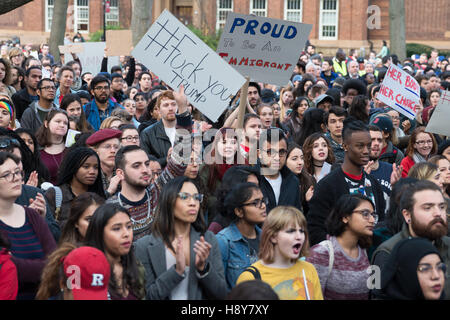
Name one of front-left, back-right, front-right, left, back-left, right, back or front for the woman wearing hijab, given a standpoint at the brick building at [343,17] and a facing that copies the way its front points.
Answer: front

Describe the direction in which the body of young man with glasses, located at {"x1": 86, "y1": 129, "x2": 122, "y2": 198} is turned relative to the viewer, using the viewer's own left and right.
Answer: facing the viewer and to the right of the viewer

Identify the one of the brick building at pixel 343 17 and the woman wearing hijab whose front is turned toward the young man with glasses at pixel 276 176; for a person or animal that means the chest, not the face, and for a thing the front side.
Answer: the brick building

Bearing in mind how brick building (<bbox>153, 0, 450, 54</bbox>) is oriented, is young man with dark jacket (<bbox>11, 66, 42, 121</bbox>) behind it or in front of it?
in front

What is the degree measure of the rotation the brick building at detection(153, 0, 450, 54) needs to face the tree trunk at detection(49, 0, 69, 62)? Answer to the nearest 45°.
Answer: approximately 45° to its right

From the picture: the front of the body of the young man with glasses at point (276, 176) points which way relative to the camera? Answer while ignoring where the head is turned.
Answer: toward the camera

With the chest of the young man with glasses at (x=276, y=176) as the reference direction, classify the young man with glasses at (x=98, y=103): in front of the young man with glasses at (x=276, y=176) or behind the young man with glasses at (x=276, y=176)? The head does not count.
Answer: behind

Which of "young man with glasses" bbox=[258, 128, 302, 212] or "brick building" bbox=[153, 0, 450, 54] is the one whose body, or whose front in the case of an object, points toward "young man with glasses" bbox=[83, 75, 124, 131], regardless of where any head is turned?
the brick building

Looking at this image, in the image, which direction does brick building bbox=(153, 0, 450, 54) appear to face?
toward the camera

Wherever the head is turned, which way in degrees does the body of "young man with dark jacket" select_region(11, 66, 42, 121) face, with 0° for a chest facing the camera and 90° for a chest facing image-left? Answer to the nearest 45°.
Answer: approximately 315°

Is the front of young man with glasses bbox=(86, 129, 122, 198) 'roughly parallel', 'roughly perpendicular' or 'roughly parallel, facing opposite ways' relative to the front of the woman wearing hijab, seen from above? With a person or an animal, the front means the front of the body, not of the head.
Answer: roughly parallel

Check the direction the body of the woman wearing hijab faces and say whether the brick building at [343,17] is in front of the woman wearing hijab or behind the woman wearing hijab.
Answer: behind

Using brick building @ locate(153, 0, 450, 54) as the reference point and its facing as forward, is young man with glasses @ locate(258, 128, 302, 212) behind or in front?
in front

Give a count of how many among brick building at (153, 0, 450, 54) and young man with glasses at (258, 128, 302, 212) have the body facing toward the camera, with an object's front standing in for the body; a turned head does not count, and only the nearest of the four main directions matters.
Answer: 2
